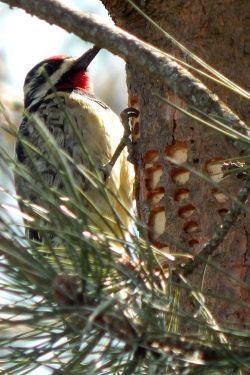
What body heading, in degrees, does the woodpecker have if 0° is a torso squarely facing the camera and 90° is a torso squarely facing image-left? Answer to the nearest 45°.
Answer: approximately 270°

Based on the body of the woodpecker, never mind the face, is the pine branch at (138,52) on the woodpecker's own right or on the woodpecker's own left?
on the woodpecker's own right
